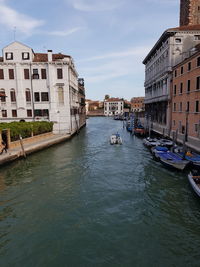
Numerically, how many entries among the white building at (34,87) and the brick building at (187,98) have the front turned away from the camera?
0

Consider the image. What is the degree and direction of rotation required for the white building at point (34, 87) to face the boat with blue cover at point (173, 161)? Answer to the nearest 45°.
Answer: approximately 45° to its left

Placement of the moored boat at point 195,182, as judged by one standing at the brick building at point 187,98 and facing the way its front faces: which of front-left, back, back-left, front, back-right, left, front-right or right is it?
front-left

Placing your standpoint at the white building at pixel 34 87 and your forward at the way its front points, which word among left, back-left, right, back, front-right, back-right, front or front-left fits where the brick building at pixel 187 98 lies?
front-left

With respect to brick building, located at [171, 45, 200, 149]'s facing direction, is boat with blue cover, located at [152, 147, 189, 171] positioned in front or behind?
in front

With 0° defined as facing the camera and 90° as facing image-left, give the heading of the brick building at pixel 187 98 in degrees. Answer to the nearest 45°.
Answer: approximately 45°
